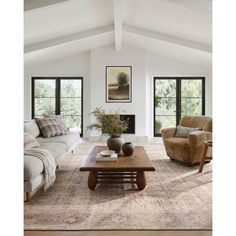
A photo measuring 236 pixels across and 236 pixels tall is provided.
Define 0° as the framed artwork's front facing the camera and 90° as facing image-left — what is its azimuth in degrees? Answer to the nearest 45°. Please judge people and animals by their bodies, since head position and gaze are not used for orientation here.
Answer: approximately 0°

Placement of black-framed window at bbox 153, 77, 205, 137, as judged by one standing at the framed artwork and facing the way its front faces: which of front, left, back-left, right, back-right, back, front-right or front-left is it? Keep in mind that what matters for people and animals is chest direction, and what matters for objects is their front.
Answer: left

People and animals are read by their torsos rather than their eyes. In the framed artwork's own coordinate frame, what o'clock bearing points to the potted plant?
The potted plant is roughly at 12 o'clock from the framed artwork.

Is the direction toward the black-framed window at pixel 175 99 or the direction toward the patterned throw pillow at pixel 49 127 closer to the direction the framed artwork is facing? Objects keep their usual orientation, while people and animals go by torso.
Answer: the patterned throw pillow

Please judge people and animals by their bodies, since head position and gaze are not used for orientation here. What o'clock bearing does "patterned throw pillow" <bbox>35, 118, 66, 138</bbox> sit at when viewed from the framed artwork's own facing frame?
The patterned throw pillow is roughly at 1 o'clock from the framed artwork.

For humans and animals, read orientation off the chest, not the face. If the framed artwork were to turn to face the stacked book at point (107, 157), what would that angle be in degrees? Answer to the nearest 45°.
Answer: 0° — it already faces it

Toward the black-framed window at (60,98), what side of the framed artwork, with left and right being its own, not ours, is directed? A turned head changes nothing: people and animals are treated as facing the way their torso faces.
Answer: right

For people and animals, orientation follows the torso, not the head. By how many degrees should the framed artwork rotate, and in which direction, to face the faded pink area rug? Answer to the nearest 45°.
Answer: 0° — it already faces it
